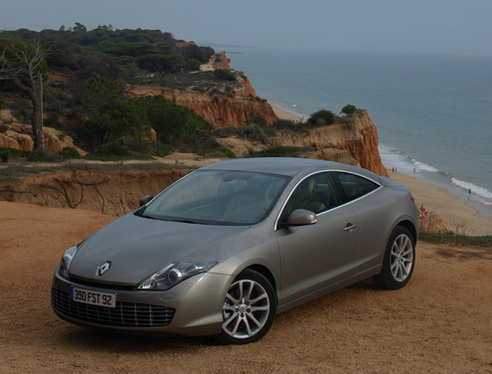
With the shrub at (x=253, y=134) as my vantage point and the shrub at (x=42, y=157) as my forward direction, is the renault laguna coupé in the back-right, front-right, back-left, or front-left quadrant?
front-left

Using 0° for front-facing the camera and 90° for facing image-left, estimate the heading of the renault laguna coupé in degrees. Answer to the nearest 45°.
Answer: approximately 45°

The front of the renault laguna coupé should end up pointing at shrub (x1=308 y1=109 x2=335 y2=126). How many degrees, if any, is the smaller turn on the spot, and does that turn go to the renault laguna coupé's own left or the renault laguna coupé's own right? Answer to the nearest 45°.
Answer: approximately 135° to the renault laguna coupé's own right

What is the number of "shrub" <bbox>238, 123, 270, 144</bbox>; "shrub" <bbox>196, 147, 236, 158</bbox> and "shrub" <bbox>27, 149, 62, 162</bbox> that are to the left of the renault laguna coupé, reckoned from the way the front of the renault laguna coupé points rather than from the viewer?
0

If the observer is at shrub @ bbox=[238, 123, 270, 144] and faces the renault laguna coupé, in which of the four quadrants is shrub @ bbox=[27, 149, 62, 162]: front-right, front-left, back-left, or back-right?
front-right

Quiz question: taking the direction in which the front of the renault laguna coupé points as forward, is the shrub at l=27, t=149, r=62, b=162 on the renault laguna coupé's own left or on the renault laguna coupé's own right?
on the renault laguna coupé's own right

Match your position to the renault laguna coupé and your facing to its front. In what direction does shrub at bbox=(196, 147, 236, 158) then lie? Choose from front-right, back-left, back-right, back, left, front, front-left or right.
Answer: back-right

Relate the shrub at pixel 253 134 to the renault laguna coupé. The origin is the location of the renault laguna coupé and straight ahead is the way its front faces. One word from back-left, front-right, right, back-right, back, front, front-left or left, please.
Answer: back-right
